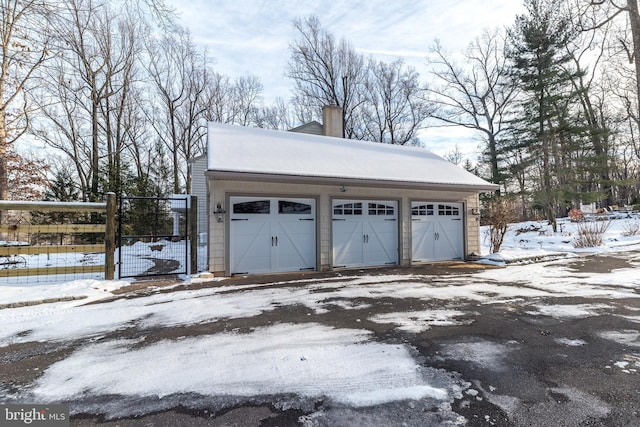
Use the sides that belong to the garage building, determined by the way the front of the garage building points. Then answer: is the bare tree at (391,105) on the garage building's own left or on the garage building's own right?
on the garage building's own left

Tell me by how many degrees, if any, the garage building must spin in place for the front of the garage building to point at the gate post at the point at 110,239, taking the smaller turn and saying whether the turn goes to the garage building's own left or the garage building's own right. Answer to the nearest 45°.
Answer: approximately 90° to the garage building's own right

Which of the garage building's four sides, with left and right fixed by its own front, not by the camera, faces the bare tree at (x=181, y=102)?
back

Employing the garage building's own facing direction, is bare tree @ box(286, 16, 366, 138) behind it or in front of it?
behind

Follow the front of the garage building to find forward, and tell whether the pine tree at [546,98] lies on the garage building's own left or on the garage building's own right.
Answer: on the garage building's own left

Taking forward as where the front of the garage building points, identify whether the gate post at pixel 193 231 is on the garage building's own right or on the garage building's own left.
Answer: on the garage building's own right

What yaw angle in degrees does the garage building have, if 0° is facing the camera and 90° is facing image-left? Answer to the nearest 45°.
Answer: approximately 315°

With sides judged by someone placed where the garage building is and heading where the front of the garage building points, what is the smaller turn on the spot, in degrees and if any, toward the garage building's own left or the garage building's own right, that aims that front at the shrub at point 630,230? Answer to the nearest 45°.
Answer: approximately 90° to the garage building's own left

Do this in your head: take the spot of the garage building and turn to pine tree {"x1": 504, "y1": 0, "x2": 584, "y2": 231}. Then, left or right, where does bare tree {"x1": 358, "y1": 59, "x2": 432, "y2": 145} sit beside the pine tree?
left
